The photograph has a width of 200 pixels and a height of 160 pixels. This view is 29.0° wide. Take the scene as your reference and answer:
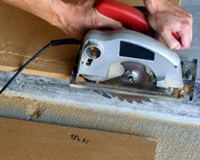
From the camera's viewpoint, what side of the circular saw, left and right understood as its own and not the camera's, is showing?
right
